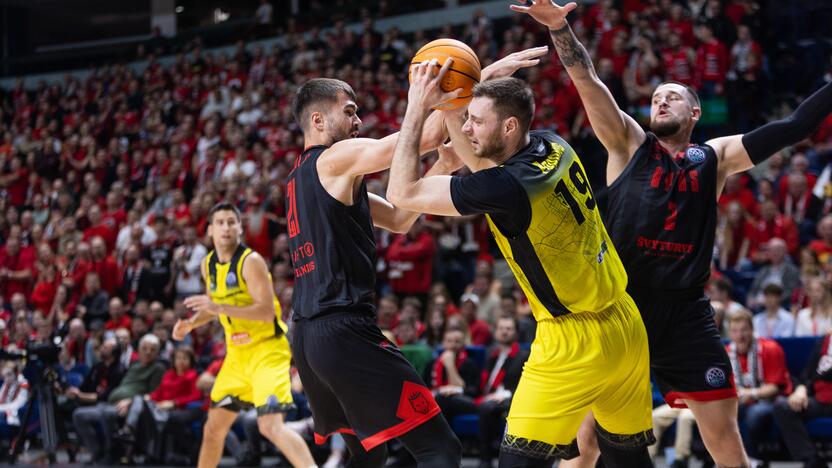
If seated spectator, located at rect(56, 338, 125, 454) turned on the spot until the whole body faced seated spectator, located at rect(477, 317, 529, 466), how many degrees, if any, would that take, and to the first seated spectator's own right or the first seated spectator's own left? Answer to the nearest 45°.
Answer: approximately 90° to the first seated spectator's own left

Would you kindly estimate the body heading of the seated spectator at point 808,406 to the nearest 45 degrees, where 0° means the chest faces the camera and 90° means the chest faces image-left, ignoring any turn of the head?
approximately 45°

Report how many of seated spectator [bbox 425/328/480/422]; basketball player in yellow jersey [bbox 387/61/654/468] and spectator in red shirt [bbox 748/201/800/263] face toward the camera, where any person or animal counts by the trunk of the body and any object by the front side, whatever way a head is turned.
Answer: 2

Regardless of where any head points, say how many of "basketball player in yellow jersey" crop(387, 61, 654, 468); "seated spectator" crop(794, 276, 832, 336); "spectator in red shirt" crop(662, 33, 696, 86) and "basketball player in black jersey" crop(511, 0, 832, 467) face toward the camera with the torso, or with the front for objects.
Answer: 3

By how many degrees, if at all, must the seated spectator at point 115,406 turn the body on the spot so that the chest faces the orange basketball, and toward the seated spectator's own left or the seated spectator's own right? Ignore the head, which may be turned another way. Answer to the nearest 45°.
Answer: approximately 45° to the seated spectator's own left

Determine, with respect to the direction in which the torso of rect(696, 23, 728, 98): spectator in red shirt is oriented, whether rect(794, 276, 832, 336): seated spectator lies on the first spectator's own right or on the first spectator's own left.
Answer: on the first spectator's own left
